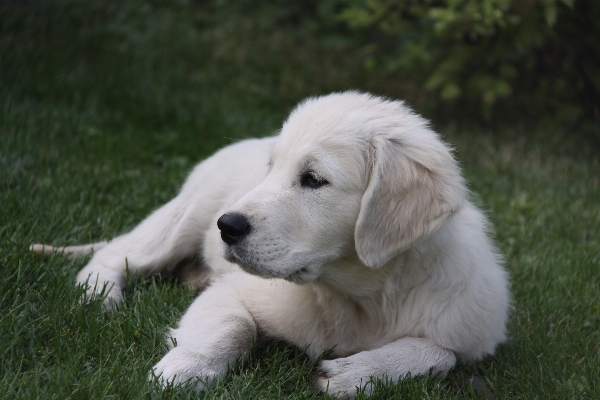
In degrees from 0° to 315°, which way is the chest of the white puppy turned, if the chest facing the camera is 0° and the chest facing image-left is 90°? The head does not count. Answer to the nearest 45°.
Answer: approximately 315°
